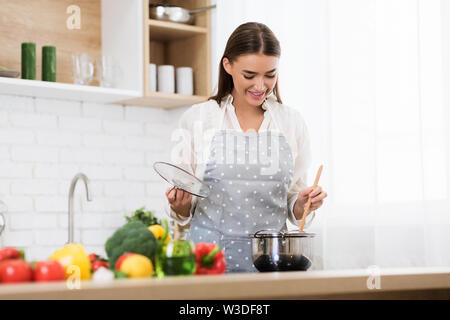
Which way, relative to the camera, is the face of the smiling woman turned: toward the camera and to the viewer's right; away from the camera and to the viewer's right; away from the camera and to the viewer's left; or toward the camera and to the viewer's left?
toward the camera and to the viewer's right

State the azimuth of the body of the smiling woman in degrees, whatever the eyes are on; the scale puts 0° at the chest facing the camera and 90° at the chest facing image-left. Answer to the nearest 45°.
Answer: approximately 0°

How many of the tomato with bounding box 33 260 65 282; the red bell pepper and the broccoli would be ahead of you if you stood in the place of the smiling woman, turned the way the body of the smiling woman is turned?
3

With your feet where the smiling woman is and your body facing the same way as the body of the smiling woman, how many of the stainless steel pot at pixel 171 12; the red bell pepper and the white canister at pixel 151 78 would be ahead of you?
1

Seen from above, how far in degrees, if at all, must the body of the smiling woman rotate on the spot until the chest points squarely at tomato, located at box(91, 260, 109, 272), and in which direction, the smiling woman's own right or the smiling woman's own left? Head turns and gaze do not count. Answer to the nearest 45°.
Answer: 0° — they already face it

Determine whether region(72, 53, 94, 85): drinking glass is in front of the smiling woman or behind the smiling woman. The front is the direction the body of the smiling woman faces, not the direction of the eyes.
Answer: behind

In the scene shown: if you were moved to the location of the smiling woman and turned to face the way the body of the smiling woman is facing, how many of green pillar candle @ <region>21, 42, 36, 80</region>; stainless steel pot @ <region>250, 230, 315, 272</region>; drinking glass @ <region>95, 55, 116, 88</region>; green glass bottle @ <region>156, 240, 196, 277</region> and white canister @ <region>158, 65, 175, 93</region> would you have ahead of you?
2

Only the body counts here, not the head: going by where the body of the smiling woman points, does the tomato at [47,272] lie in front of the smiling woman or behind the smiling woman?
in front

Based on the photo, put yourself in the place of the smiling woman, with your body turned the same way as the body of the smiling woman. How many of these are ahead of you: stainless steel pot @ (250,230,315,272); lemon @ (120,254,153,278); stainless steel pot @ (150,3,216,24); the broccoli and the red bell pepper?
4

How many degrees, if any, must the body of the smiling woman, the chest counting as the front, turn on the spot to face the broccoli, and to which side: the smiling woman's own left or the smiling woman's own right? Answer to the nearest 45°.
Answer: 0° — they already face it

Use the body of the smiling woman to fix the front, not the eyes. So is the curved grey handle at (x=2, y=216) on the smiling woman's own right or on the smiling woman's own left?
on the smiling woman's own right

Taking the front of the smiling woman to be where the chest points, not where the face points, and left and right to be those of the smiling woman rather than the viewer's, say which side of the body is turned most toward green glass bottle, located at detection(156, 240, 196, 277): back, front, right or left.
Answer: front

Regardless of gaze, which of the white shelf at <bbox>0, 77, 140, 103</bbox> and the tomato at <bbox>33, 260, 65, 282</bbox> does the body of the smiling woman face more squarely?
the tomato

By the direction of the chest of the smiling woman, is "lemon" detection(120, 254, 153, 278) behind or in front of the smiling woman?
in front

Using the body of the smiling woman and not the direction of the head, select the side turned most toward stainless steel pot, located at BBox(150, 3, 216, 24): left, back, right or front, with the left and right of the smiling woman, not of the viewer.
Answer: back

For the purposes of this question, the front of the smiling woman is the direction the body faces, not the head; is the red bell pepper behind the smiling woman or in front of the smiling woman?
in front
